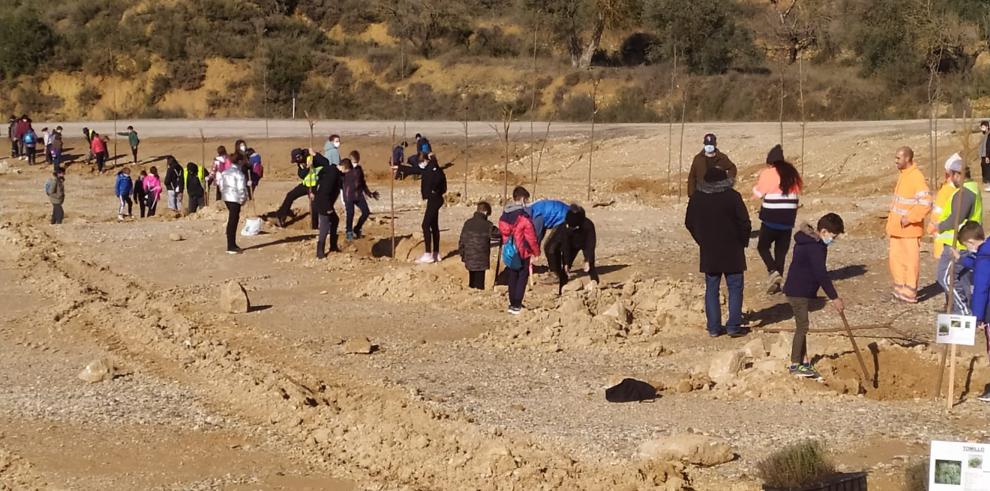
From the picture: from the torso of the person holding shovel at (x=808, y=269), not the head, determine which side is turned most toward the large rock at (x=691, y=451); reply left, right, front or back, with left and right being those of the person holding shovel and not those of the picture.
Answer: right

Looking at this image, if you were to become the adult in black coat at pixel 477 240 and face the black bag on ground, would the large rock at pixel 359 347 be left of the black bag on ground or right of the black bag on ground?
right

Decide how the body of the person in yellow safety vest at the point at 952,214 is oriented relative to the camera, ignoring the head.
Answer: to the viewer's left

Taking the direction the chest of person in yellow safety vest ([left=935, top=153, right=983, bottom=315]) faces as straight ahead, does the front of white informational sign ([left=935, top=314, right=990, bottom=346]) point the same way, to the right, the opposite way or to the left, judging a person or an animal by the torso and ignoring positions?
to the left

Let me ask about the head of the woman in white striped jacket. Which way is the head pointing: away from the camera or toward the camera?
away from the camera

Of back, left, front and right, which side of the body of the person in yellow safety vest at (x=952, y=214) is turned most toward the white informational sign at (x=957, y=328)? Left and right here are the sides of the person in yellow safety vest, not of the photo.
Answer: left

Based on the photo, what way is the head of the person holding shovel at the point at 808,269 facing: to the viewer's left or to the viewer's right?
to the viewer's right

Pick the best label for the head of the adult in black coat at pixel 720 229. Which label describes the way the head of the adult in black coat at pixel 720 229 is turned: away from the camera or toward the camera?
away from the camera

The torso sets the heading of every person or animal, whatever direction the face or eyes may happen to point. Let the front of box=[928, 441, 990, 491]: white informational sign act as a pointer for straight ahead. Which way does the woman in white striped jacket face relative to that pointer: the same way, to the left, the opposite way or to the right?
the opposite way

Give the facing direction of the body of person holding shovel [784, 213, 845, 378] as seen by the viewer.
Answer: to the viewer's right

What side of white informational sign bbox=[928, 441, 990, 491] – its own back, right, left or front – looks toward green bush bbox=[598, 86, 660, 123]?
back

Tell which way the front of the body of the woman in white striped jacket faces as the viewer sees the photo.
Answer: away from the camera

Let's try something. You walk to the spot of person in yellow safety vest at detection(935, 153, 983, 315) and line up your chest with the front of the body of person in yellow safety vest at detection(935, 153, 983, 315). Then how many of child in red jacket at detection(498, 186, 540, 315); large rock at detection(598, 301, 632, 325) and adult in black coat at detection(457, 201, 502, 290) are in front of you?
3

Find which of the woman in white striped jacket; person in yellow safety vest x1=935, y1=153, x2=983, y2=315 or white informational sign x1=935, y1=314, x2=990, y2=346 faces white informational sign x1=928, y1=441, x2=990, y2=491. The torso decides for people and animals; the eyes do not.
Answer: white informational sign x1=935, y1=314, x2=990, y2=346

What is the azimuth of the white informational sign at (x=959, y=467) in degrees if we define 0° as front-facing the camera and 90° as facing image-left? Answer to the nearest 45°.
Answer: approximately 0°

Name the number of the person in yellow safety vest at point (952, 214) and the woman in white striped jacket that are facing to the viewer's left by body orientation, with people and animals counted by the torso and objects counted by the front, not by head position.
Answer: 1

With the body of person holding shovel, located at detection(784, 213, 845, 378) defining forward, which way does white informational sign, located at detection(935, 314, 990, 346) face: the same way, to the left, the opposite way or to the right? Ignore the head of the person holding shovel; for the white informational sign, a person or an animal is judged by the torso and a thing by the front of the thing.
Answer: to the right
